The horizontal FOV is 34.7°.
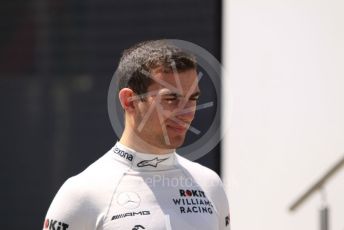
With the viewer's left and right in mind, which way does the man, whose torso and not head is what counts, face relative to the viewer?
facing the viewer and to the right of the viewer
